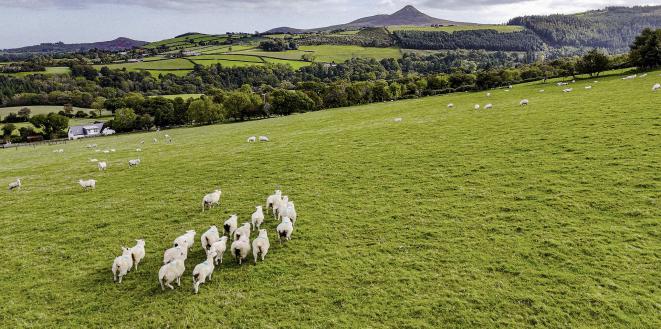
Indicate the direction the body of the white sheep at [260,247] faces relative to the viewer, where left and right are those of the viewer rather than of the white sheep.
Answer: facing away from the viewer

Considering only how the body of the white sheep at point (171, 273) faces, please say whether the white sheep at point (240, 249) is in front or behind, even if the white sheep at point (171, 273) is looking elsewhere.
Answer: in front

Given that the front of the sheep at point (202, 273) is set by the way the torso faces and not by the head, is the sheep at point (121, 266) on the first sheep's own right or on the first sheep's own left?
on the first sheep's own left

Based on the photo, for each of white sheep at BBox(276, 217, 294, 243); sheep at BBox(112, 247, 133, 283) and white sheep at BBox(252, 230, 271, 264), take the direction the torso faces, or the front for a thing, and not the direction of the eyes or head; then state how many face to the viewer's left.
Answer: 0

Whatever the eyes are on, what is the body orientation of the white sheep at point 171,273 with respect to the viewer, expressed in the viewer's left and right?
facing away from the viewer and to the right of the viewer

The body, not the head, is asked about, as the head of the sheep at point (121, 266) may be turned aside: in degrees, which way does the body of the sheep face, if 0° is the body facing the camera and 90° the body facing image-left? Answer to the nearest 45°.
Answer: approximately 225°

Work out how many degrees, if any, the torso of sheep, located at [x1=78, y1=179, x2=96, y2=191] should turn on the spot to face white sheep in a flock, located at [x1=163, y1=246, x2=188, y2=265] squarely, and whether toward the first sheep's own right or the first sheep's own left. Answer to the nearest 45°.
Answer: approximately 90° to the first sheep's own left

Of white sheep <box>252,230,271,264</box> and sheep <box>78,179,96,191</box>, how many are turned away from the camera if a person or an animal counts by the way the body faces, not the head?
1

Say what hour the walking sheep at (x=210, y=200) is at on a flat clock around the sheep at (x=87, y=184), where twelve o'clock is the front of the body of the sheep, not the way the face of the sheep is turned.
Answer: The walking sheep is roughly at 8 o'clock from the sheep.

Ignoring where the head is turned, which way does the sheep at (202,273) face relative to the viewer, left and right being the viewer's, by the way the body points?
facing away from the viewer and to the right of the viewer

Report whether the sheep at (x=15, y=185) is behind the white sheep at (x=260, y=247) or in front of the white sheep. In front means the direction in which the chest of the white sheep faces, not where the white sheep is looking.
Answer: in front

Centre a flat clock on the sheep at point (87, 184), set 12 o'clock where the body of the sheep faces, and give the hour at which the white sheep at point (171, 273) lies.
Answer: The white sheep is roughly at 9 o'clock from the sheep.

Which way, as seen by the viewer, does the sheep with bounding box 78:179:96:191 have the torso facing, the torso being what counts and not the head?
to the viewer's left

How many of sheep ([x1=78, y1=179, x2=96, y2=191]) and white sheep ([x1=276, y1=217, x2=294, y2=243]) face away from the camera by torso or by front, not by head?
1

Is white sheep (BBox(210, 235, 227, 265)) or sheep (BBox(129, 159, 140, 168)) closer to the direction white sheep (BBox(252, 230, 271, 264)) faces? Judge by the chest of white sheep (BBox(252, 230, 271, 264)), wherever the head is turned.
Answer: the sheep

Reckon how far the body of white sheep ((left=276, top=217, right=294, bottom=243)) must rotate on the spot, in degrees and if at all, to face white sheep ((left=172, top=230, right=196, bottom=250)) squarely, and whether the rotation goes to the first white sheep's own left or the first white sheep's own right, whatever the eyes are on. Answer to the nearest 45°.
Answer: approximately 90° to the first white sheep's own left

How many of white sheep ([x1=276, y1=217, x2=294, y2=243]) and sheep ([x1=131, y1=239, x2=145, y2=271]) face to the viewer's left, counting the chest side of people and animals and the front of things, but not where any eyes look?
0

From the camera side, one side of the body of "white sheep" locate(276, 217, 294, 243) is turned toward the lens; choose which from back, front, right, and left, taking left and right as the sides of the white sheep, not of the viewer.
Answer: back
